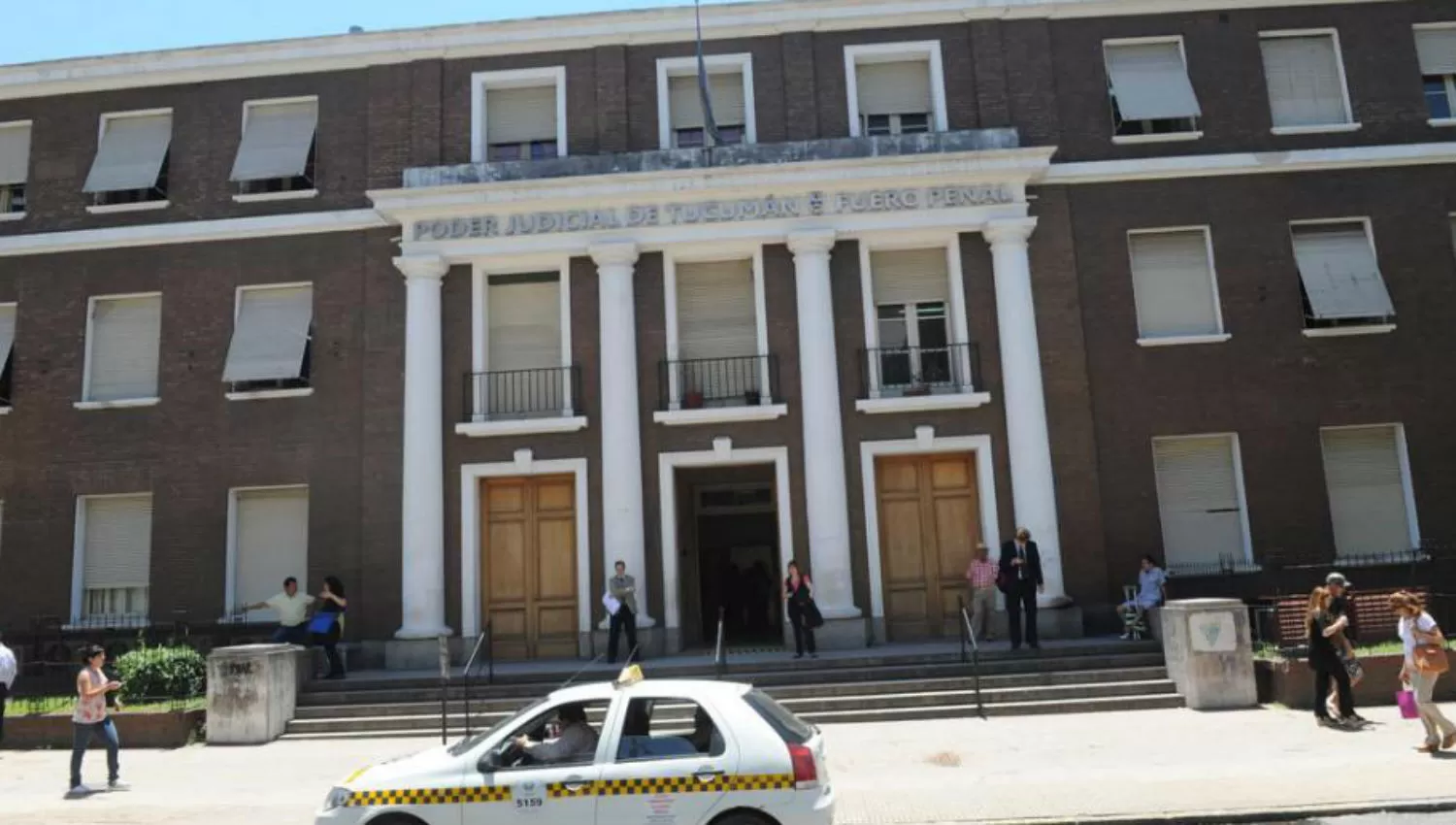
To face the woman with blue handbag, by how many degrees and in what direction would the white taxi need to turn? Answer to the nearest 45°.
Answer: approximately 90° to its right

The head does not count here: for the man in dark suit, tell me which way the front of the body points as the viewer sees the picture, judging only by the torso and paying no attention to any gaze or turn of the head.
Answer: toward the camera

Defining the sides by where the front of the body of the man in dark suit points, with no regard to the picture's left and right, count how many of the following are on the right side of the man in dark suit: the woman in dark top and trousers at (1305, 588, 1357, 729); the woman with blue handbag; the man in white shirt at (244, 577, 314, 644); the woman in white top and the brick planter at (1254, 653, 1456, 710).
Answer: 2

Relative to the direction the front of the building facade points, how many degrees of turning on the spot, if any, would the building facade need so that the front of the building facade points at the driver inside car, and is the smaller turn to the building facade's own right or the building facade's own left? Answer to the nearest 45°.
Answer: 0° — it already faces them

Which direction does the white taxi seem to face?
to the viewer's left

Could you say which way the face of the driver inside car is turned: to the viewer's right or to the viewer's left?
to the viewer's left

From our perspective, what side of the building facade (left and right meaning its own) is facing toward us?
front

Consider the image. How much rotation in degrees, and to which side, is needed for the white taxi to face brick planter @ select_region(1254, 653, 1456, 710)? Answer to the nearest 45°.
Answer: approximately 135° to its right

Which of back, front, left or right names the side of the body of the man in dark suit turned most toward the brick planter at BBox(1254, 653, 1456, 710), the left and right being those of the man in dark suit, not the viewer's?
left
